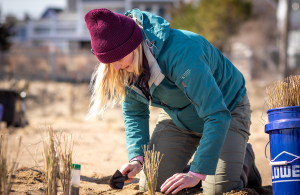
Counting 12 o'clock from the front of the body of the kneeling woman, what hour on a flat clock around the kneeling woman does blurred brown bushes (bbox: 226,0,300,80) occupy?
The blurred brown bushes is roughly at 5 o'clock from the kneeling woman.

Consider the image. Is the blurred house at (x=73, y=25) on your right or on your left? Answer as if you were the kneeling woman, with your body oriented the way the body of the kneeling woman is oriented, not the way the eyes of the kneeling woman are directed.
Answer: on your right

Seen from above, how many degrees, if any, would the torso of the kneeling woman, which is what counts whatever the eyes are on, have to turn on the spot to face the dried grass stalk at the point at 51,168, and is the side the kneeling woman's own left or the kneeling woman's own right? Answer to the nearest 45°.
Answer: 0° — they already face it

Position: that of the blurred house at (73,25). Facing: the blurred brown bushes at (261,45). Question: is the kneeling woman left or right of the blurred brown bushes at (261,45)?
right

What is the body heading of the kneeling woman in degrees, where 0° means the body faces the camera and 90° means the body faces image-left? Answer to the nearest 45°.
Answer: approximately 45°
